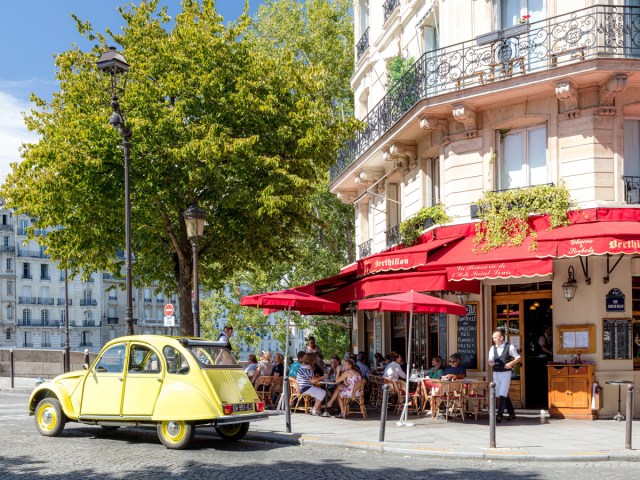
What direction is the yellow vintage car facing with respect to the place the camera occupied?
facing away from the viewer and to the left of the viewer

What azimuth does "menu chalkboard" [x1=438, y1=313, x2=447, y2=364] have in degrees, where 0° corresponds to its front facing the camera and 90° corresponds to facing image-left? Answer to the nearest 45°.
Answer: approximately 45°

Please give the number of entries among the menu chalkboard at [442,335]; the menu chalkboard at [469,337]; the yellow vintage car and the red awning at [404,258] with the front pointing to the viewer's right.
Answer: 0

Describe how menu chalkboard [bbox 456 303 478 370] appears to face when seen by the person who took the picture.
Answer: facing the viewer

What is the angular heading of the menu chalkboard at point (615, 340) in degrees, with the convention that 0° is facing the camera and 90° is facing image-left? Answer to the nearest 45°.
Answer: approximately 0°

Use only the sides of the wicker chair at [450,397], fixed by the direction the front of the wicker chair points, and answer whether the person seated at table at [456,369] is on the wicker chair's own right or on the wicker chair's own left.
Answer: on the wicker chair's own right

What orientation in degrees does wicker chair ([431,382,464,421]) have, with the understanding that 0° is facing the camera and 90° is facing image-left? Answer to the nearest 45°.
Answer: approximately 135°

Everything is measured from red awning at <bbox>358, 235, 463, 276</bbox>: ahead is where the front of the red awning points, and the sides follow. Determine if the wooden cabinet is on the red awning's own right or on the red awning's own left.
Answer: on the red awning's own left

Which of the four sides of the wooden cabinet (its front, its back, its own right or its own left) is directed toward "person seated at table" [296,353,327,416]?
right

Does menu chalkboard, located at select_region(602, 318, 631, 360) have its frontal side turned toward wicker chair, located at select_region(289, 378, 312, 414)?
no

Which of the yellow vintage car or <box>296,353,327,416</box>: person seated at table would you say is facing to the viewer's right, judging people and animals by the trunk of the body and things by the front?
the person seated at table

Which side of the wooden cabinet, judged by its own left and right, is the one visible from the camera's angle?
front
